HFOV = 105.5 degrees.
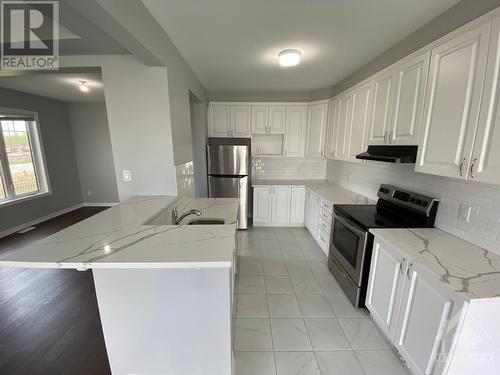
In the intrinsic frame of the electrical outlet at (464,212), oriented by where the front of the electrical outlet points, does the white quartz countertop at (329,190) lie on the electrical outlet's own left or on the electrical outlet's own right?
on the electrical outlet's own right

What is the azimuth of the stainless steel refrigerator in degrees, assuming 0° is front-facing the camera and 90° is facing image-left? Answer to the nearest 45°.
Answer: approximately 0°

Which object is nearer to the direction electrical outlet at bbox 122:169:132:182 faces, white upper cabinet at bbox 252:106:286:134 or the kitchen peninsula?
the kitchen peninsula

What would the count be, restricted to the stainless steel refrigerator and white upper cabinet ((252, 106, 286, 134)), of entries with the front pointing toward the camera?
2

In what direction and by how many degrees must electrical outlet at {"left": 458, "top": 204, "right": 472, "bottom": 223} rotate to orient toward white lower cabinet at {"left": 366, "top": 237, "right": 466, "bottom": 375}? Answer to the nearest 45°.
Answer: approximately 45° to its left

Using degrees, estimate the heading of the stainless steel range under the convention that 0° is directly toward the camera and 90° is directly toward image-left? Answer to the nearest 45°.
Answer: approximately 45°

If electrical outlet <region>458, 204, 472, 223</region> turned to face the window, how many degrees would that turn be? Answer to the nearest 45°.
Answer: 0° — it already faces it

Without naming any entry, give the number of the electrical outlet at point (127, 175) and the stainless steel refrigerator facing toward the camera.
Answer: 2

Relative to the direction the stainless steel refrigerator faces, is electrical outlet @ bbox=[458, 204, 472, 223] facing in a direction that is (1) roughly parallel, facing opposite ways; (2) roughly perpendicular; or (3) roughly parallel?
roughly perpendicular

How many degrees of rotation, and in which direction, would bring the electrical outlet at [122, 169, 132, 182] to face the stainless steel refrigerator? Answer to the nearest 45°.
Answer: approximately 135° to its left
